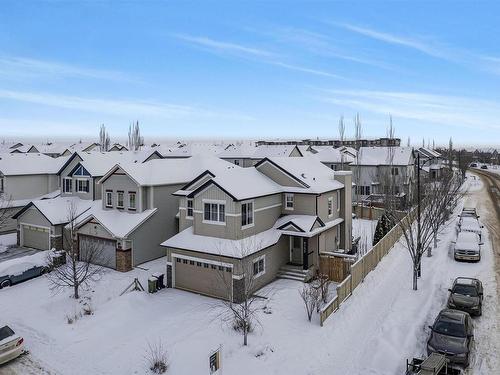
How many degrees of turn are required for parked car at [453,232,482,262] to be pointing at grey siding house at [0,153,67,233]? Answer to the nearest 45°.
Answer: approximately 90° to its right

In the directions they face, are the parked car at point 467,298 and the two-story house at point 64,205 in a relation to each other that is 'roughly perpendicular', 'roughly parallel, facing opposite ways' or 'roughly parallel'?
roughly parallel

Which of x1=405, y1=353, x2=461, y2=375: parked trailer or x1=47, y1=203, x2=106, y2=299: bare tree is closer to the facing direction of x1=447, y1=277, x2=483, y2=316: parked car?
the parked trailer

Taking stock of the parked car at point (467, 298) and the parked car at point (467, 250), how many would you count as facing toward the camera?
2

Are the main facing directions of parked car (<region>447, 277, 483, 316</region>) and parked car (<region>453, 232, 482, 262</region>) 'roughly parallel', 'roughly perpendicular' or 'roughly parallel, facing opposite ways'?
roughly parallel

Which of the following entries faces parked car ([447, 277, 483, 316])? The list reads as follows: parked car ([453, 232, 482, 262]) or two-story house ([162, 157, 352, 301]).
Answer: parked car ([453, 232, 482, 262])

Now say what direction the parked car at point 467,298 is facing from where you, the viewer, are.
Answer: facing the viewer

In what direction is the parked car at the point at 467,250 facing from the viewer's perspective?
toward the camera

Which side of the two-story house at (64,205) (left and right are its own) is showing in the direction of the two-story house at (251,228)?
left

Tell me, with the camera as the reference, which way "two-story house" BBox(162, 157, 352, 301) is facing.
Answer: facing the viewer and to the left of the viewer

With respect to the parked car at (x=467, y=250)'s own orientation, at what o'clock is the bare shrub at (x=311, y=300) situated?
The bare shrub is roughly at 1 o'clock from the parked car.

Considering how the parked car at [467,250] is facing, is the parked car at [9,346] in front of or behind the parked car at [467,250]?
in front

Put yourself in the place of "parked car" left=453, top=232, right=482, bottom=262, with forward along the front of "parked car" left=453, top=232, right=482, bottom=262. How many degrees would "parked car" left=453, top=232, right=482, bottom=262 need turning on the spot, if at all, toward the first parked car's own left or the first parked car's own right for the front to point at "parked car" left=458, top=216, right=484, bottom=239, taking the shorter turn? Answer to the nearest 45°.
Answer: approximately 180°
